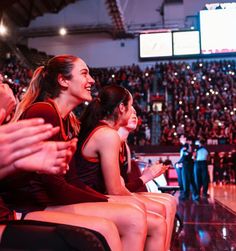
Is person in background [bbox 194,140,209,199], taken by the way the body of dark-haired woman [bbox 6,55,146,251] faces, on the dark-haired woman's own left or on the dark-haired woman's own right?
on the dark-haired woman's own left

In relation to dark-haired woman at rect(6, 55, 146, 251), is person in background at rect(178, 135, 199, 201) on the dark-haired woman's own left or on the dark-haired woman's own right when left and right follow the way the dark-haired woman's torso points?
on the dark-haired woman's own left

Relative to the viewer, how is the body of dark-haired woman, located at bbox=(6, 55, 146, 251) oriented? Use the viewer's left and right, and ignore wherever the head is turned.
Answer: facing to the right of the viewer
